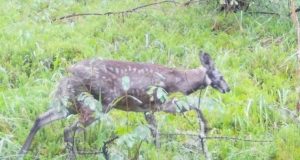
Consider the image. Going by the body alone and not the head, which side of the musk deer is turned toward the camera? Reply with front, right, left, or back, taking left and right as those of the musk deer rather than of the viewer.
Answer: right
